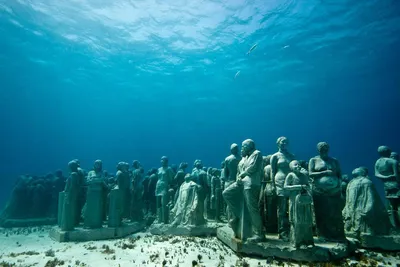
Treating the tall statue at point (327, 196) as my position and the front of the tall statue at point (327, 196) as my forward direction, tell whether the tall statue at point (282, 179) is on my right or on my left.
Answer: on my right

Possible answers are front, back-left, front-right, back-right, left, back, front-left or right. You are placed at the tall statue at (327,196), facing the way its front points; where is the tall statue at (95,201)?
right

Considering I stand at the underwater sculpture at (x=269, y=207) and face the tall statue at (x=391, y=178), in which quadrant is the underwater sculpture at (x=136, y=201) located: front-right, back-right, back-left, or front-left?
back-left

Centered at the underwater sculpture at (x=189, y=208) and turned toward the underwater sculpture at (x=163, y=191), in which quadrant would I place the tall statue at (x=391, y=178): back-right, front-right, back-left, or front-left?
back-right

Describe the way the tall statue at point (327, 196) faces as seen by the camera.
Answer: facing the viewer

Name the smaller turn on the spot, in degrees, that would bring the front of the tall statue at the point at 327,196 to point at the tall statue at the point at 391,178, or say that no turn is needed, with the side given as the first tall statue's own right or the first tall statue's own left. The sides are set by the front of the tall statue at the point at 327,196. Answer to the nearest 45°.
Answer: approximately 135° to the first tall statue's own left

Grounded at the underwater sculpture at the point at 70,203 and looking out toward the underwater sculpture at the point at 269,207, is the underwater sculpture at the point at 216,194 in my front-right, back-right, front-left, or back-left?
front-left

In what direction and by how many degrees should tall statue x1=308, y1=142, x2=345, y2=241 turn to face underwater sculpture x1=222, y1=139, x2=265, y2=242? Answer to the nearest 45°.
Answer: approximately 45° to its right

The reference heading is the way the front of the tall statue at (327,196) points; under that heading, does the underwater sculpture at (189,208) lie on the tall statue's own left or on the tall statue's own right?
on the tall statue's own right

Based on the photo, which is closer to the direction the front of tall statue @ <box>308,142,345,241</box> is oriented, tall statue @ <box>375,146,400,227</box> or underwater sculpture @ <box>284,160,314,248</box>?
the underwater sculpture
